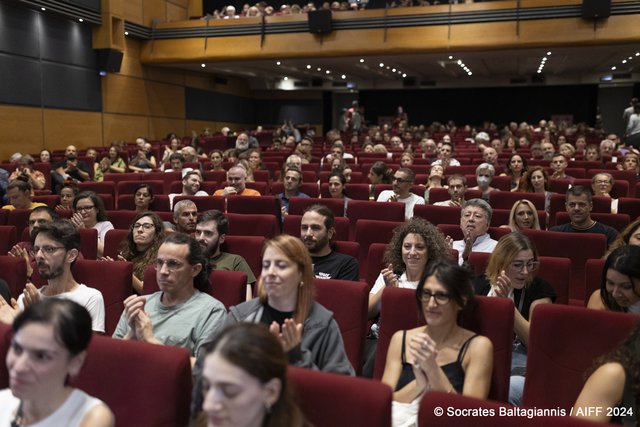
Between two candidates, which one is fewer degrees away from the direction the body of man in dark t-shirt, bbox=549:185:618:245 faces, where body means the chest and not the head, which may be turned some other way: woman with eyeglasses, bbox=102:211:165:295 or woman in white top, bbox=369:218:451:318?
the woman in white top

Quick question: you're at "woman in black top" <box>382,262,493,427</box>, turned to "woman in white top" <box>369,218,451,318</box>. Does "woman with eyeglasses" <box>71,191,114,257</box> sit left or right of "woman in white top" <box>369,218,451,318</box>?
left

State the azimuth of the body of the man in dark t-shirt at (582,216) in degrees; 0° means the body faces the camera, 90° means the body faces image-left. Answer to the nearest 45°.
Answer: approximately 0°

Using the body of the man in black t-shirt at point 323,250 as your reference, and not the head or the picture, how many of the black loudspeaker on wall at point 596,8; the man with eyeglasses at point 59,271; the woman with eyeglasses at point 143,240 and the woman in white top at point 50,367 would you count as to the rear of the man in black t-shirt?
1

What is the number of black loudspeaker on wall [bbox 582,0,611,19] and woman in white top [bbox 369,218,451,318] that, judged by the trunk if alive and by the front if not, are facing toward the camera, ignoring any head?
2

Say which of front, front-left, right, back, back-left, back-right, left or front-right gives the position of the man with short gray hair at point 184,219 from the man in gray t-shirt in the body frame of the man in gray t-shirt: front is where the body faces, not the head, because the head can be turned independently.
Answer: back-right

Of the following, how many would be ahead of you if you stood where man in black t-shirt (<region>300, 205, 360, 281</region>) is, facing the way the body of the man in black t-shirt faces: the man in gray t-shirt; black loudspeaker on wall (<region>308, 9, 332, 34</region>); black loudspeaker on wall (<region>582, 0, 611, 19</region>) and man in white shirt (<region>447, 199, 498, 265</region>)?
1

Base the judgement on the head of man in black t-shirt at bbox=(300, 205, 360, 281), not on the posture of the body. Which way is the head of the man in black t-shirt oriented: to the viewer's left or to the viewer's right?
to the viewer's left

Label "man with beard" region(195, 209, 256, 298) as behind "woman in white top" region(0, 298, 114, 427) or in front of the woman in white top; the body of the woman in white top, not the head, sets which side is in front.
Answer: behind

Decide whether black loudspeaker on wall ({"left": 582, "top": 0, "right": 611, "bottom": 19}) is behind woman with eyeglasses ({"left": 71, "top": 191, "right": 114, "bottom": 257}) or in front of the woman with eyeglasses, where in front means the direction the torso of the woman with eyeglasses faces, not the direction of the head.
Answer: behind

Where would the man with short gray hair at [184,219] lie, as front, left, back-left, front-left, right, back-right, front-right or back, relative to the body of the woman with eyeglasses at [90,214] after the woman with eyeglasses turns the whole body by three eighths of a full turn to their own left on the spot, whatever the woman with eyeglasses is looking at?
front-right

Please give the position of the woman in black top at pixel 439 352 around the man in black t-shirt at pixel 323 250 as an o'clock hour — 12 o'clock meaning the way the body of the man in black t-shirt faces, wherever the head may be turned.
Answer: The woman in black top is roughly at 10 o'clock from the man in black t-shirt.

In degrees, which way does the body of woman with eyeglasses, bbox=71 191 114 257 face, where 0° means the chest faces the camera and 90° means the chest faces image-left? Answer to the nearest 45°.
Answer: approximately 45°
